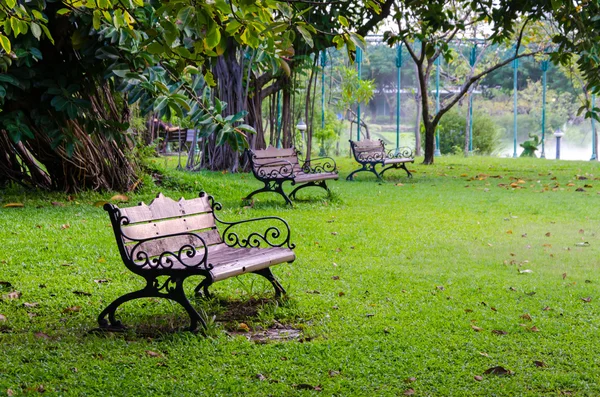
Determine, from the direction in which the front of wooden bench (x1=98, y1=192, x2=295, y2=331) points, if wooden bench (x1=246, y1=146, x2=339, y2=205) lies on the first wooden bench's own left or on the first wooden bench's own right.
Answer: on the first wooden bench's own left

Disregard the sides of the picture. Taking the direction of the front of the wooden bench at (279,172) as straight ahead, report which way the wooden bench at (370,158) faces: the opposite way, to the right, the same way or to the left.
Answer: the same way

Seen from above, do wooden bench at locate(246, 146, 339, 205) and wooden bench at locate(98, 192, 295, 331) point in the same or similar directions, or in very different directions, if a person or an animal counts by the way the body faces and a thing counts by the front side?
same or similar directions

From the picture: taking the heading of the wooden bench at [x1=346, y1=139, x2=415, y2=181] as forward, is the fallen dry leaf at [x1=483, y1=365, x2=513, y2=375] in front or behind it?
in front

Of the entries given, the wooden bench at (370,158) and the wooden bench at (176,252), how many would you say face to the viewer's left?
0

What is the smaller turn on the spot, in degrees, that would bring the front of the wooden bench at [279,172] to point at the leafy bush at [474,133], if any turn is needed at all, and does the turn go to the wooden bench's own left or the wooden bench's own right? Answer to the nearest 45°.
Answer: approximately 90° to the wooden bench's own left

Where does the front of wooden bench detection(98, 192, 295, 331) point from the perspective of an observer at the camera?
facing the viewer and to the right of the viewer

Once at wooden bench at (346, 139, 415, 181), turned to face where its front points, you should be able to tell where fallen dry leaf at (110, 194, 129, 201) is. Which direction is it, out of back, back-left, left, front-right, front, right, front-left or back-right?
right

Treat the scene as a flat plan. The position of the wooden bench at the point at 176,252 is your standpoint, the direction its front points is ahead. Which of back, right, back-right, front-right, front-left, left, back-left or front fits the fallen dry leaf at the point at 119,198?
back-left

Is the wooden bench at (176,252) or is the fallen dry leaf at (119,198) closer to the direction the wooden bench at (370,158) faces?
the wooden bench

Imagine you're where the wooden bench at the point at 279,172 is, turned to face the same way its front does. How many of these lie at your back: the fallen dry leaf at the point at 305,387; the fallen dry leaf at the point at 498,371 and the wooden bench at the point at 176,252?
0

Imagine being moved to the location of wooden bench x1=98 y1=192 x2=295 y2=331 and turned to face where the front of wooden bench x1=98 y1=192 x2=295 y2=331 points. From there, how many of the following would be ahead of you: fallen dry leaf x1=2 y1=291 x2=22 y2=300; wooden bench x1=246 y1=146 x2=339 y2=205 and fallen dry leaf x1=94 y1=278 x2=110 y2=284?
0

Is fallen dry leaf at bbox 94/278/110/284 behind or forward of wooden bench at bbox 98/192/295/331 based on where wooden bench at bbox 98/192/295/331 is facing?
behind

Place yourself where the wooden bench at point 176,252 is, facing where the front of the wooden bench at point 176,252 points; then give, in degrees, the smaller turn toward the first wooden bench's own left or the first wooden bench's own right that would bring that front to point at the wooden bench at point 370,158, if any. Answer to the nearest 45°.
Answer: approximately 135° to the first wooden bench's own left

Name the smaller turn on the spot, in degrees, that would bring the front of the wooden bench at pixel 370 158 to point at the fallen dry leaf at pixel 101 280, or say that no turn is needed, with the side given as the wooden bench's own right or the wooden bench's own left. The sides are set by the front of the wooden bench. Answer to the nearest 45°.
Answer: approximately 45° to the wooden bench's own right
